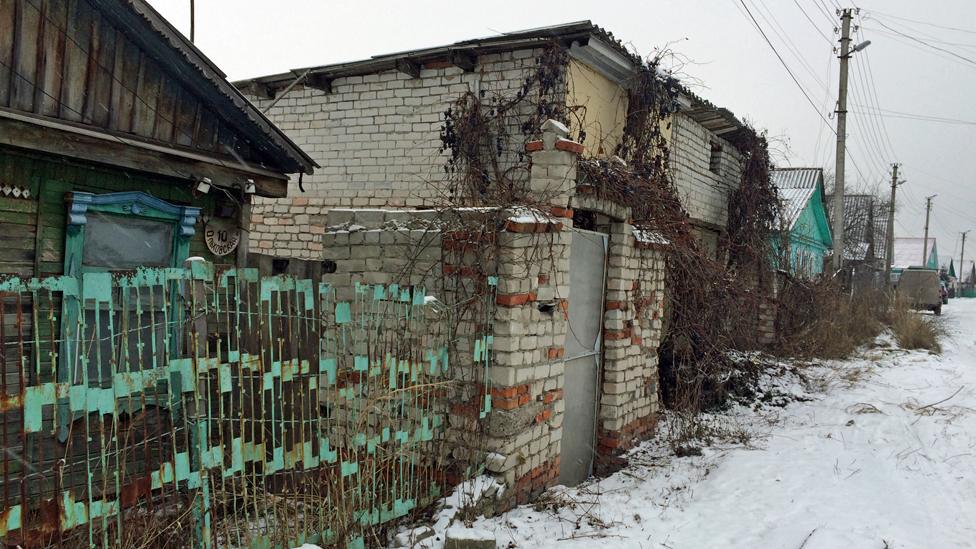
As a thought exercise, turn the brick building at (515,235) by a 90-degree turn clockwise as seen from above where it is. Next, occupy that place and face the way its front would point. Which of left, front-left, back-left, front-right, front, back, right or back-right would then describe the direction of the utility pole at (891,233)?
back

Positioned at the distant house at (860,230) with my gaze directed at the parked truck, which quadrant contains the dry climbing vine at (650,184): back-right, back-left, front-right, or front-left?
front-right

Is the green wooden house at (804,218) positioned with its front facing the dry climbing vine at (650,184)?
no

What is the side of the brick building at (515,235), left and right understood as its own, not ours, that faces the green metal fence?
right

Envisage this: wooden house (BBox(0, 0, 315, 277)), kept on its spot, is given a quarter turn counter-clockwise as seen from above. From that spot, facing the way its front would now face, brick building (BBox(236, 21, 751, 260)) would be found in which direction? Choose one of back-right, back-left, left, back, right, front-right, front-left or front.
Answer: front

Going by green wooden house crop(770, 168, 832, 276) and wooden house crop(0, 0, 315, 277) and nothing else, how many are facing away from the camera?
0

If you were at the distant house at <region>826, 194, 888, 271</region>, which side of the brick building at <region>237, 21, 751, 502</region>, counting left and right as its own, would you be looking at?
left

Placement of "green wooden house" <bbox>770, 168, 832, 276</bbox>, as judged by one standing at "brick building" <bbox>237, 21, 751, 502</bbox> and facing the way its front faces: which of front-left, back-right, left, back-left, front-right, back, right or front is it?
left

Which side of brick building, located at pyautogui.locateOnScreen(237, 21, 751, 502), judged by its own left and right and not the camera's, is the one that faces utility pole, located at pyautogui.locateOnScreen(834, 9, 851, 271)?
left

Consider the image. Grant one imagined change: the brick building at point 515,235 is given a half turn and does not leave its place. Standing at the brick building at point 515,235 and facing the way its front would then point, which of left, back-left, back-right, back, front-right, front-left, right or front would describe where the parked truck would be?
right

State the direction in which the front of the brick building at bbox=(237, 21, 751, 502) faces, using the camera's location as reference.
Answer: facing the viewer and to the right of the viewer

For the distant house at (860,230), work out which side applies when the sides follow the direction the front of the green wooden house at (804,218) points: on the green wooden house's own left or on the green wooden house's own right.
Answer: on the green wooden house's own left

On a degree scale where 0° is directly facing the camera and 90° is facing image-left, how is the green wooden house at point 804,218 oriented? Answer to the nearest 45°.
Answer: approximately 315°
